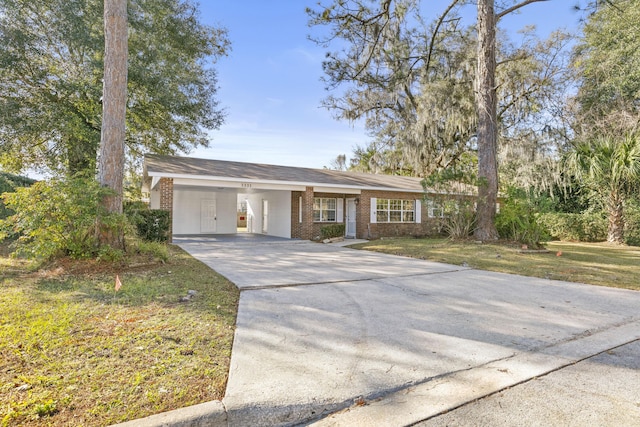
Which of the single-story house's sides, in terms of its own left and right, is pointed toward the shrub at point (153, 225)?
right

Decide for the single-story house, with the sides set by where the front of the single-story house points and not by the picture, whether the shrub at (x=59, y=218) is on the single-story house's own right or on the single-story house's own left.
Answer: on the single-story house's own right

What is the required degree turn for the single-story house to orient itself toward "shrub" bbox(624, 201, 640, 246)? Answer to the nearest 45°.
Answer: approximately 45° to its left

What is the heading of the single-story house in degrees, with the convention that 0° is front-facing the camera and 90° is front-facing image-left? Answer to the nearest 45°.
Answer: approximately 315°

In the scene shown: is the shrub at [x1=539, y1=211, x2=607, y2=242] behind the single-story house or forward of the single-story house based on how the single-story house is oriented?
forward
